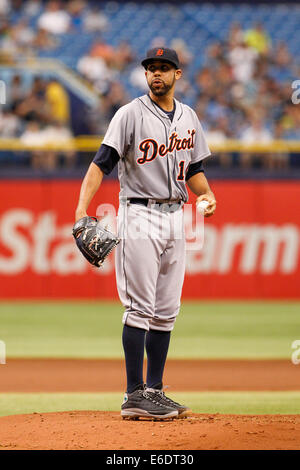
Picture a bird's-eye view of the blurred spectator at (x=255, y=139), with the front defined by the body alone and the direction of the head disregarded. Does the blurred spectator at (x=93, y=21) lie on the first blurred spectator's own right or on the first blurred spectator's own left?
on the first blurred spectator's own right

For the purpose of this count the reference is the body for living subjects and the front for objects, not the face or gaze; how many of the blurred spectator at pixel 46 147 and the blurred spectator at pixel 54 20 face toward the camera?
2

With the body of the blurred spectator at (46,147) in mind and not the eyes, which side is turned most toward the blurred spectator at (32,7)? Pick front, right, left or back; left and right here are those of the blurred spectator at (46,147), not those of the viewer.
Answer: back

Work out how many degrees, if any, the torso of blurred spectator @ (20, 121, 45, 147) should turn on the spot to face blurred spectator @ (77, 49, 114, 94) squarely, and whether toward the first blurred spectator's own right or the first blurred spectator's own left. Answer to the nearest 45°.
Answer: approximately 135° to the first blurred spectator's own left

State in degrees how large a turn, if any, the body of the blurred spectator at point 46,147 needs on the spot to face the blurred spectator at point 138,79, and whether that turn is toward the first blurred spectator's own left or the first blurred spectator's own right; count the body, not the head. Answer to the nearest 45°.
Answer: approximately 135° to the first blurred spectator's own left

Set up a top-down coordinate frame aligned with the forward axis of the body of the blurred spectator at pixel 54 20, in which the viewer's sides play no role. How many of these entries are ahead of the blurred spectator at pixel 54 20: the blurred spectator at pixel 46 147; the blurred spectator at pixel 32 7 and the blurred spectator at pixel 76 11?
1

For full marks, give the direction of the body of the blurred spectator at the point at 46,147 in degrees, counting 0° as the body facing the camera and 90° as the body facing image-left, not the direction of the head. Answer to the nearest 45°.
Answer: approximately 0°

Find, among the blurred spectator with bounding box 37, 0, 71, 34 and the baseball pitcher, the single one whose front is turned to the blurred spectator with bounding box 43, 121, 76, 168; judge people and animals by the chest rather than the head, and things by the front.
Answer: the blurred spectator with bounding box 37, 0, 71, 34
